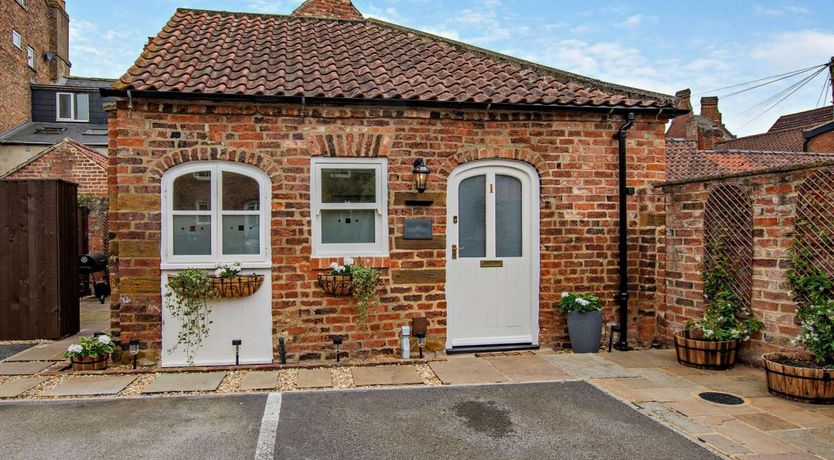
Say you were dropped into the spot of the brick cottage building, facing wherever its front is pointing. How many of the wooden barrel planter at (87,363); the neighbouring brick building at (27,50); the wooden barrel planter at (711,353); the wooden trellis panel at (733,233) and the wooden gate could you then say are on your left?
2

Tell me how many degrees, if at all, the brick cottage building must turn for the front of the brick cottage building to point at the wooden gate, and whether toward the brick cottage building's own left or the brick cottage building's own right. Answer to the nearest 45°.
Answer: approximately 90° to the brick cottage building's own right

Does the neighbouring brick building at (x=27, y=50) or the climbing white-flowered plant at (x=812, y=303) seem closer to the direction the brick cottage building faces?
the climbing white-flowered plant

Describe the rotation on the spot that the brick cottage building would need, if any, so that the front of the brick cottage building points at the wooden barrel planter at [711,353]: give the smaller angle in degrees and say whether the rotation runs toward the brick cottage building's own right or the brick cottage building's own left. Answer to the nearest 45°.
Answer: approximately 90° to the brick cottage building's own left

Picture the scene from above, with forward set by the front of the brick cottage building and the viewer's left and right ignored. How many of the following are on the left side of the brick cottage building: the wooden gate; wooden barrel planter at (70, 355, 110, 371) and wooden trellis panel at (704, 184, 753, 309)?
1

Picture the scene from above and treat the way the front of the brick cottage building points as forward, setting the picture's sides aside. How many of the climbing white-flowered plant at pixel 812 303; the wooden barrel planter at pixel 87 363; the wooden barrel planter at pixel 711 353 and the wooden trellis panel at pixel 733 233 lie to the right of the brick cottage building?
1

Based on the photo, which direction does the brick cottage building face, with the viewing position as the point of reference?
facing the viewer

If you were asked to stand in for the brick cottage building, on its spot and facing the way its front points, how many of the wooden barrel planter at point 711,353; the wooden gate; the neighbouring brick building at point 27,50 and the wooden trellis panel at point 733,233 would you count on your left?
2

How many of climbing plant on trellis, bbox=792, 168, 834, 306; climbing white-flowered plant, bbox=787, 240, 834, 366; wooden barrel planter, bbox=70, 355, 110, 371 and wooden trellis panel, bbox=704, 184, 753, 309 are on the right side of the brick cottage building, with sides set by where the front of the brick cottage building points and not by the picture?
1

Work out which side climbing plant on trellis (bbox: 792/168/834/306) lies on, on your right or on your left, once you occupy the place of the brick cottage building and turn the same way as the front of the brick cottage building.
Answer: on your left

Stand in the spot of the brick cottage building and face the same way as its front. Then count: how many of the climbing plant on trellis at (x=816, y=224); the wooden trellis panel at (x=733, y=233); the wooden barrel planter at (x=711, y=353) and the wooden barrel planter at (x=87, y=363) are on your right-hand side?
1

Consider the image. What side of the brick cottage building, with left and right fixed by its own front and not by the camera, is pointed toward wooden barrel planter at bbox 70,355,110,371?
right

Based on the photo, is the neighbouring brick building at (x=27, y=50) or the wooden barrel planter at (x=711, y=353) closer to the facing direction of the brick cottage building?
the wooden barrel planter

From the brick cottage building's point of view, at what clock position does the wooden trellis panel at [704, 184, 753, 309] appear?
The wooden trellis panel is roughly at 9 o'clock from the brick cottage building.
